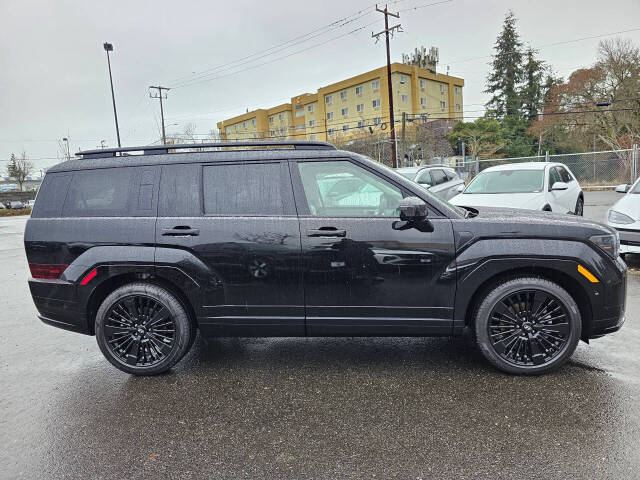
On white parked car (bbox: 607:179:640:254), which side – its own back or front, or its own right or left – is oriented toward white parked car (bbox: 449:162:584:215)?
right

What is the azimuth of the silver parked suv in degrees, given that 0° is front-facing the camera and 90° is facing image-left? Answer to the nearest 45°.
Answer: approximately 45°

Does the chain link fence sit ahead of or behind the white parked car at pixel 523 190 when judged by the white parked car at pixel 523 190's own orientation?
behind

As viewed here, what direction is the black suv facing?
to the viewer's right

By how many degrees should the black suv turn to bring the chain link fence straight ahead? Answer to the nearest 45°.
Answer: approximately 45° to its left

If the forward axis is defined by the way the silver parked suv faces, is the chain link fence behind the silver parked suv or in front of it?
behind

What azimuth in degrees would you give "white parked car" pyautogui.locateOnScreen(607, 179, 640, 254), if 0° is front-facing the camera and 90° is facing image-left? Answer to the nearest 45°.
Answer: approximately 45°

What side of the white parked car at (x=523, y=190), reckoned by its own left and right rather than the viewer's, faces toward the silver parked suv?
right

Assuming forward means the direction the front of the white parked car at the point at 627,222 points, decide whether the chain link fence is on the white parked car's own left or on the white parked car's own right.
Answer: on the white parked car's own right

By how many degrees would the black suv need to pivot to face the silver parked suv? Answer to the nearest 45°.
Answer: approximately 90° to its left
